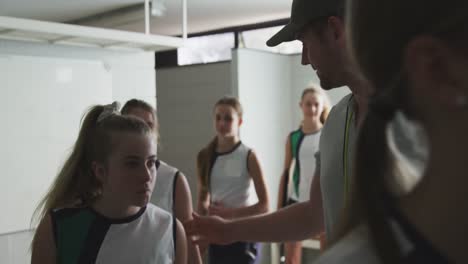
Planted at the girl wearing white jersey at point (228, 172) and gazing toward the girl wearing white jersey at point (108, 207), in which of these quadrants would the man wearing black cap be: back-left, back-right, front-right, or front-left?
front-left

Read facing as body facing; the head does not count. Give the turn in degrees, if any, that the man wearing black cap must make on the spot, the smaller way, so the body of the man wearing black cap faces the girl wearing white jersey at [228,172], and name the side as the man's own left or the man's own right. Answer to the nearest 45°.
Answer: approximately 90° to the man's own right

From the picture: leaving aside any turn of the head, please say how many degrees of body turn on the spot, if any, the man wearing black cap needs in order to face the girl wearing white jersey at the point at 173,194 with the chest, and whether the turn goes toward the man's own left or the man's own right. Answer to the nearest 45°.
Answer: approximately 45° to the man's own right

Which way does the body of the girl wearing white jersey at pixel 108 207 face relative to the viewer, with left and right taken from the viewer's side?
facing the viewer and to the right of the viewer

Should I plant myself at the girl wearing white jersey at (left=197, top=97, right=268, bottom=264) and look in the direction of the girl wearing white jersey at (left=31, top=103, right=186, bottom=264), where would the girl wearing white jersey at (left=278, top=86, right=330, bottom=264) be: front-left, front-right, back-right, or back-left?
back-left

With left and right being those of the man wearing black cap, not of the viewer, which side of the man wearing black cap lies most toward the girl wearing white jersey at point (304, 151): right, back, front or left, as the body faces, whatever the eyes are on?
right

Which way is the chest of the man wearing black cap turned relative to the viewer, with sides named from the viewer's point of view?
facing to the left of the viewer

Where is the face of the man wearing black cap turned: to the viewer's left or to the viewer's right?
to the viewer's left

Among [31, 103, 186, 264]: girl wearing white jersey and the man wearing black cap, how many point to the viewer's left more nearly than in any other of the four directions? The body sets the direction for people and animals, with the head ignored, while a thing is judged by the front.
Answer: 1

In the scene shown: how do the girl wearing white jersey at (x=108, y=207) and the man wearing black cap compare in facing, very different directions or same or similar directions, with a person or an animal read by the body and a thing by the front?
very different directions

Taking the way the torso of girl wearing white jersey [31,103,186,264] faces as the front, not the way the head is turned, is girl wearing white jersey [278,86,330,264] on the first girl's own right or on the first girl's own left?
on the first girl's own left
